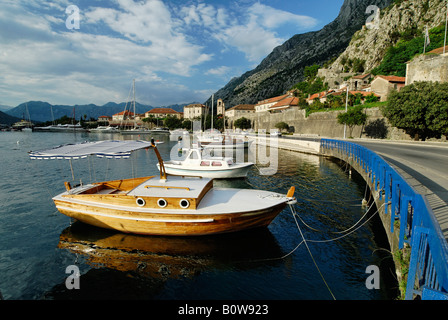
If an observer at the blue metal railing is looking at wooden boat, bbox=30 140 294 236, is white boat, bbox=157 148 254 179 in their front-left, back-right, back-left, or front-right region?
front-right

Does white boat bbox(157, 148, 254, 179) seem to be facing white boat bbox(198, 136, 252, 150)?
no

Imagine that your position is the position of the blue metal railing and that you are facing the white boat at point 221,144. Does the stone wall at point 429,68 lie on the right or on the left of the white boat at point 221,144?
right

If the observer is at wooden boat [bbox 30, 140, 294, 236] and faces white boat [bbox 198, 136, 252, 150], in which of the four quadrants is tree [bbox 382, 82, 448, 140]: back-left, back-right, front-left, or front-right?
front-right

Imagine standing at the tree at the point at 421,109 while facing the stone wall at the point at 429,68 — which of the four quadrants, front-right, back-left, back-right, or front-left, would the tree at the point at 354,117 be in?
front-left
